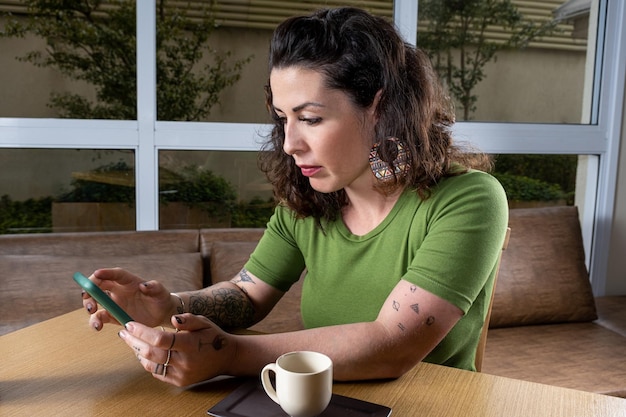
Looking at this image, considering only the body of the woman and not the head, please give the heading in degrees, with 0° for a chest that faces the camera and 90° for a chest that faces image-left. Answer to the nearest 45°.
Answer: approximately 45°
